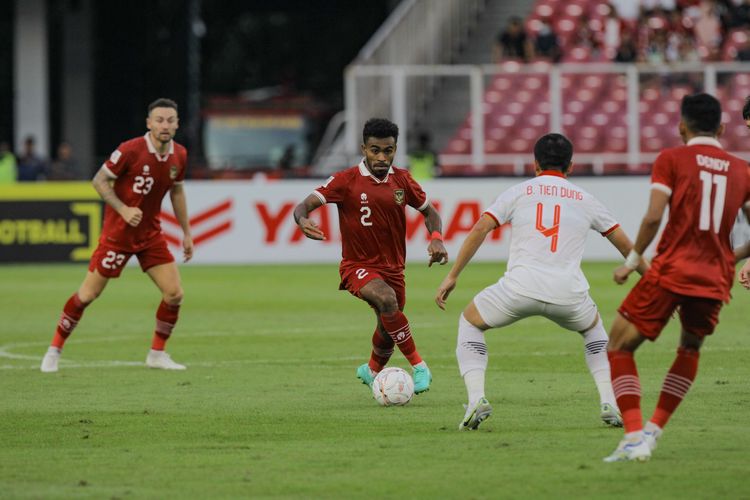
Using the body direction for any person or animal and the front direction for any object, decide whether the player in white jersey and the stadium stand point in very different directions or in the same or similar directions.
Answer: very different directions

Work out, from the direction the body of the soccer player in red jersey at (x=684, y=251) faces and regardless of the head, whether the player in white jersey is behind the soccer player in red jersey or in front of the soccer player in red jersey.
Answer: in front

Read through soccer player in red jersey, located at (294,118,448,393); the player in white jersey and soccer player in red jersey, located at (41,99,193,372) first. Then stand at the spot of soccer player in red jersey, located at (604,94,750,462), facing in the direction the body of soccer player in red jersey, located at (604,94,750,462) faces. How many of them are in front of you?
3

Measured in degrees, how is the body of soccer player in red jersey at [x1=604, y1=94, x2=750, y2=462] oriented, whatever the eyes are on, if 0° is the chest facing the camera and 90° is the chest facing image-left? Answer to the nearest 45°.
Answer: approximately 135°

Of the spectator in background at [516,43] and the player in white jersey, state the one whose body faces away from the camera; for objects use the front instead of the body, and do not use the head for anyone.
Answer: the player in white jersey

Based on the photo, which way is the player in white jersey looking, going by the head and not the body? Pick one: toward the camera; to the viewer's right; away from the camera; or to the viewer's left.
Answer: away from the camera

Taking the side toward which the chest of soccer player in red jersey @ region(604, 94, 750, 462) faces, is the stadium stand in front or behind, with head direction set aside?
in front

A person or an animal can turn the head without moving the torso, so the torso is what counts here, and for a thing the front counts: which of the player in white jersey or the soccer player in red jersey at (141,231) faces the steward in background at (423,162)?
the player in white jersey

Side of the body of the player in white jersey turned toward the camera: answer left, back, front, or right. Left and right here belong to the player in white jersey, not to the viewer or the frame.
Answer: back

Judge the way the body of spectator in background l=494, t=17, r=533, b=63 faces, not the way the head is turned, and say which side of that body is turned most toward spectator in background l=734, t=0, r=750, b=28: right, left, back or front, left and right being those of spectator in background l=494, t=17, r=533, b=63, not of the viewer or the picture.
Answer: left
